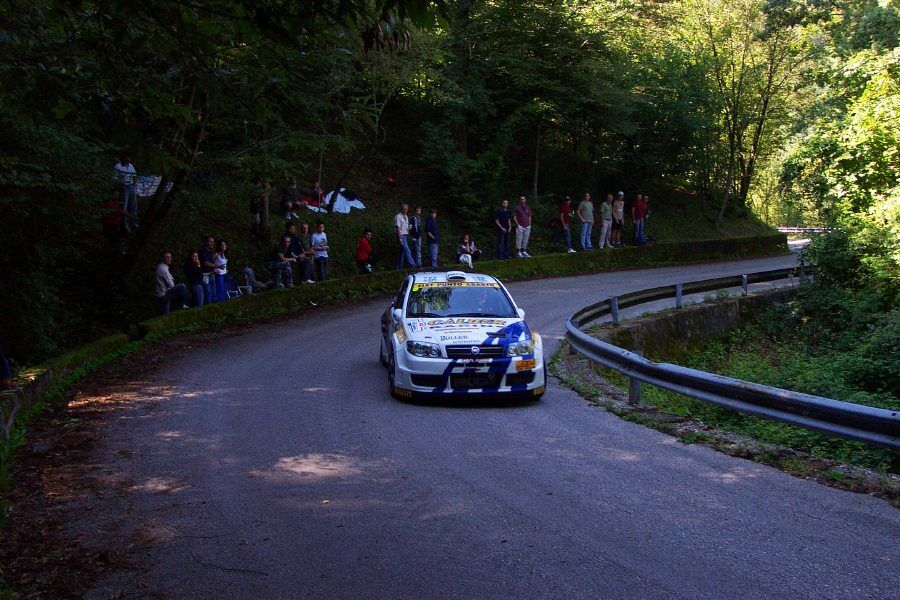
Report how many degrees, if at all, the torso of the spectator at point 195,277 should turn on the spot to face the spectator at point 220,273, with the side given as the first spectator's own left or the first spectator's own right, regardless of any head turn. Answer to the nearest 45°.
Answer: approximately 90° to the first spectator's own left

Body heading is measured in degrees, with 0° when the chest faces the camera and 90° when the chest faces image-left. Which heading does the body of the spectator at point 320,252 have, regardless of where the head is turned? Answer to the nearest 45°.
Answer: approximately 315°

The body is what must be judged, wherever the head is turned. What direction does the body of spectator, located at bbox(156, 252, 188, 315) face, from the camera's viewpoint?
to the viewer's right

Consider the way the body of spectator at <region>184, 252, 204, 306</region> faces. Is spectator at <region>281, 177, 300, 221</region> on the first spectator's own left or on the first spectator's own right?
on the first spectator's own left

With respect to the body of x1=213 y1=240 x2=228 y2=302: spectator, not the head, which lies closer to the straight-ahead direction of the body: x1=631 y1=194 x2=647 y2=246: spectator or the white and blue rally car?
the white and blue rally car

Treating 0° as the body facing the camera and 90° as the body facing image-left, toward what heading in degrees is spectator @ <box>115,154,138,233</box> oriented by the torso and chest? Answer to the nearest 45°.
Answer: approximately 315°

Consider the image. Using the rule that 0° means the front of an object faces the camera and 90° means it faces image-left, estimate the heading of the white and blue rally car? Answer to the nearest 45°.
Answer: approximately 0°
